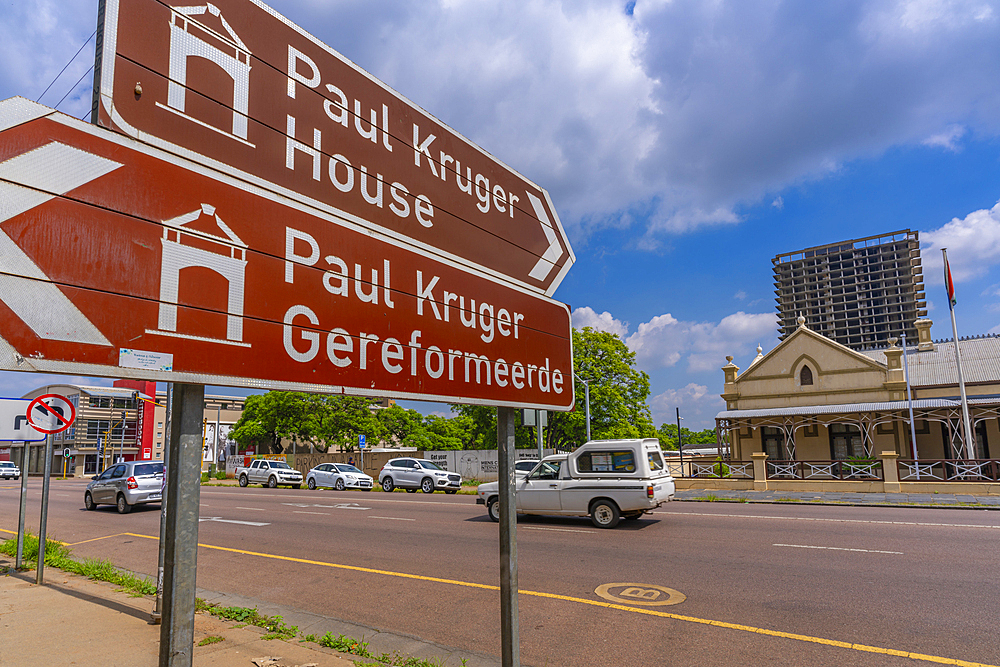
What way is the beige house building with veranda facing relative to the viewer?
toward the camera

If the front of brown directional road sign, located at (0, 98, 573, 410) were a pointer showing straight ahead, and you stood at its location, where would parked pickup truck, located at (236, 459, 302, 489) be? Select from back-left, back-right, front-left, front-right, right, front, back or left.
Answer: back-left

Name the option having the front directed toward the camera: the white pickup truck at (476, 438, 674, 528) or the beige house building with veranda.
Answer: the beige house building with veranda

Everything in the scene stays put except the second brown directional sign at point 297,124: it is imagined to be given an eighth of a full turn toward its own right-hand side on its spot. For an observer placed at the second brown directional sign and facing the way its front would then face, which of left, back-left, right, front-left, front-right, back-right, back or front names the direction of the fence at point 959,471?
back-left

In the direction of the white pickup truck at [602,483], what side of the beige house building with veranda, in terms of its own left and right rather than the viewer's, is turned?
front

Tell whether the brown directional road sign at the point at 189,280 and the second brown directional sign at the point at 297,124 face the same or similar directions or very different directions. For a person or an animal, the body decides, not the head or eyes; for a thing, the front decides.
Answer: same or similar directions

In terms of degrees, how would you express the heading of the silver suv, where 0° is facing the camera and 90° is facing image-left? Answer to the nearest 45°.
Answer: approximately 315°

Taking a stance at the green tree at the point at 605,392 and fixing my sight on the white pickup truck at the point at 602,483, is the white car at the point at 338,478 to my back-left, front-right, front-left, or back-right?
front-right

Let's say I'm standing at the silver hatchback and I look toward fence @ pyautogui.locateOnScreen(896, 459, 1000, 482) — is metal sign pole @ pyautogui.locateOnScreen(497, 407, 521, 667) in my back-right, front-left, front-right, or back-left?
front-right

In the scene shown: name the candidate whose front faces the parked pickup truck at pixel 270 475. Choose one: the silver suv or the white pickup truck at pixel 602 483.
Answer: the white pickup truck

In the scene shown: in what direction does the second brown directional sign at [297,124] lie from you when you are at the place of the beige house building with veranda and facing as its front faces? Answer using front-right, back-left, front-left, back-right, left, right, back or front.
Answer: front
